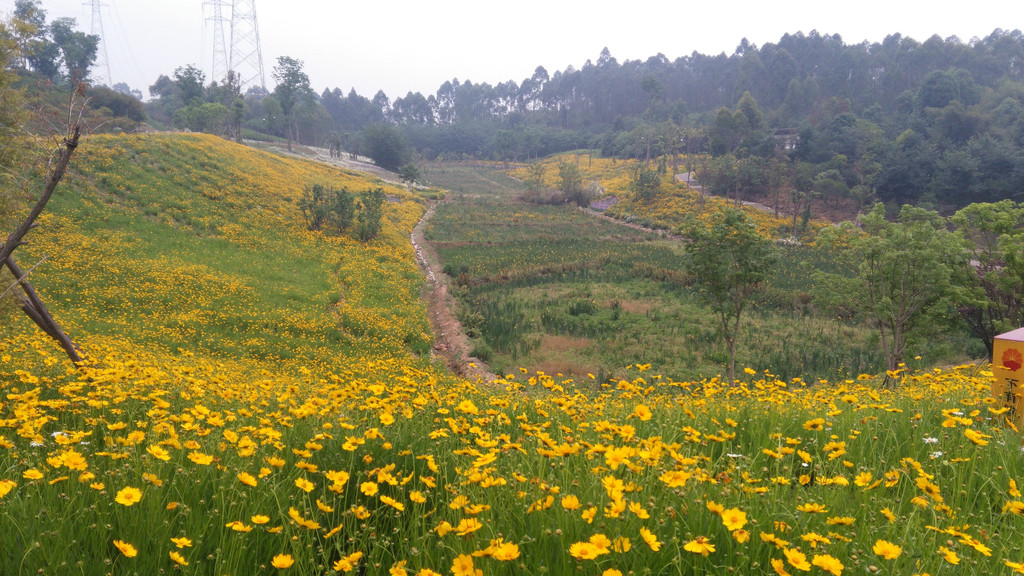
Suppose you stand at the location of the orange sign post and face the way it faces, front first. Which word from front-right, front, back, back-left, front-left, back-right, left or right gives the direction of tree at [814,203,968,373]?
back

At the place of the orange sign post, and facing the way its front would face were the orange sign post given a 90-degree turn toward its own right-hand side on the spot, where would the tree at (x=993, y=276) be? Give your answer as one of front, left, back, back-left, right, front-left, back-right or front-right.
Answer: right

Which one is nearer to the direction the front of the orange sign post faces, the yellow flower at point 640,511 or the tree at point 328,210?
the yellow flower

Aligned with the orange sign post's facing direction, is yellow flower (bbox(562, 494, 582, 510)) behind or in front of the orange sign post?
in front

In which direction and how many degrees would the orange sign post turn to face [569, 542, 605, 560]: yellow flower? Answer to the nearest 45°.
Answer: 0° — it already faces it

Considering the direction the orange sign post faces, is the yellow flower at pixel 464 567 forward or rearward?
forward

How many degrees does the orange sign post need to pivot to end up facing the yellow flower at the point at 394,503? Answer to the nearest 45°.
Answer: approximately 45° to its right

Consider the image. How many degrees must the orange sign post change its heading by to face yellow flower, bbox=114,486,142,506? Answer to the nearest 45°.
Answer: approximately 45° to its right

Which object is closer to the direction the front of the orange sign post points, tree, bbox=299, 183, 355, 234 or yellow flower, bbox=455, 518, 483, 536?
the yellow flower

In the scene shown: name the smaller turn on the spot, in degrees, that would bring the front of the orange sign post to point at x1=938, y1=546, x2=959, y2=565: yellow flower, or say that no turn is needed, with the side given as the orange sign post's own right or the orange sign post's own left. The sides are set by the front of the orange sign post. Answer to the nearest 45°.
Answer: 0° — it already faces it

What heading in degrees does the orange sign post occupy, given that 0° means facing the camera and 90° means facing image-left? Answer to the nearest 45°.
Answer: approximately 0°

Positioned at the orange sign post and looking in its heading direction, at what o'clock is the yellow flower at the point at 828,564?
The yellow flower is roughly at 12 o'clock from the orange sign post.

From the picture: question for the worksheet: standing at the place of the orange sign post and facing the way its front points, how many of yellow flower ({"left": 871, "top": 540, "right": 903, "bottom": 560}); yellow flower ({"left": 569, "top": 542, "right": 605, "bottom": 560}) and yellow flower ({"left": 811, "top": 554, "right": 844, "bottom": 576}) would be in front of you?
3

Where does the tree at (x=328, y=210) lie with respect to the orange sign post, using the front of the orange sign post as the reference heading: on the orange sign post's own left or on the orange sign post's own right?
on the orange sign post's own right

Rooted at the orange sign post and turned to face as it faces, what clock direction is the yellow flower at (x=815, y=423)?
The yellow flower is roughly at 1 o'clock from the orange sign post.

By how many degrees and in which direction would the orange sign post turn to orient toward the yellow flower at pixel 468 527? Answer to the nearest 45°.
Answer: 0° — it already faces it

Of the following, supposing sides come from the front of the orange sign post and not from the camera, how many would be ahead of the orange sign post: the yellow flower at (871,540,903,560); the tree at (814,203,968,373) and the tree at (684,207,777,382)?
1

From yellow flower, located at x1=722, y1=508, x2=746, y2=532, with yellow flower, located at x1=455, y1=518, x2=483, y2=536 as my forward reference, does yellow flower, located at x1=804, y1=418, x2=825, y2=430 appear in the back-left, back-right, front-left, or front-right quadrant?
back-right
